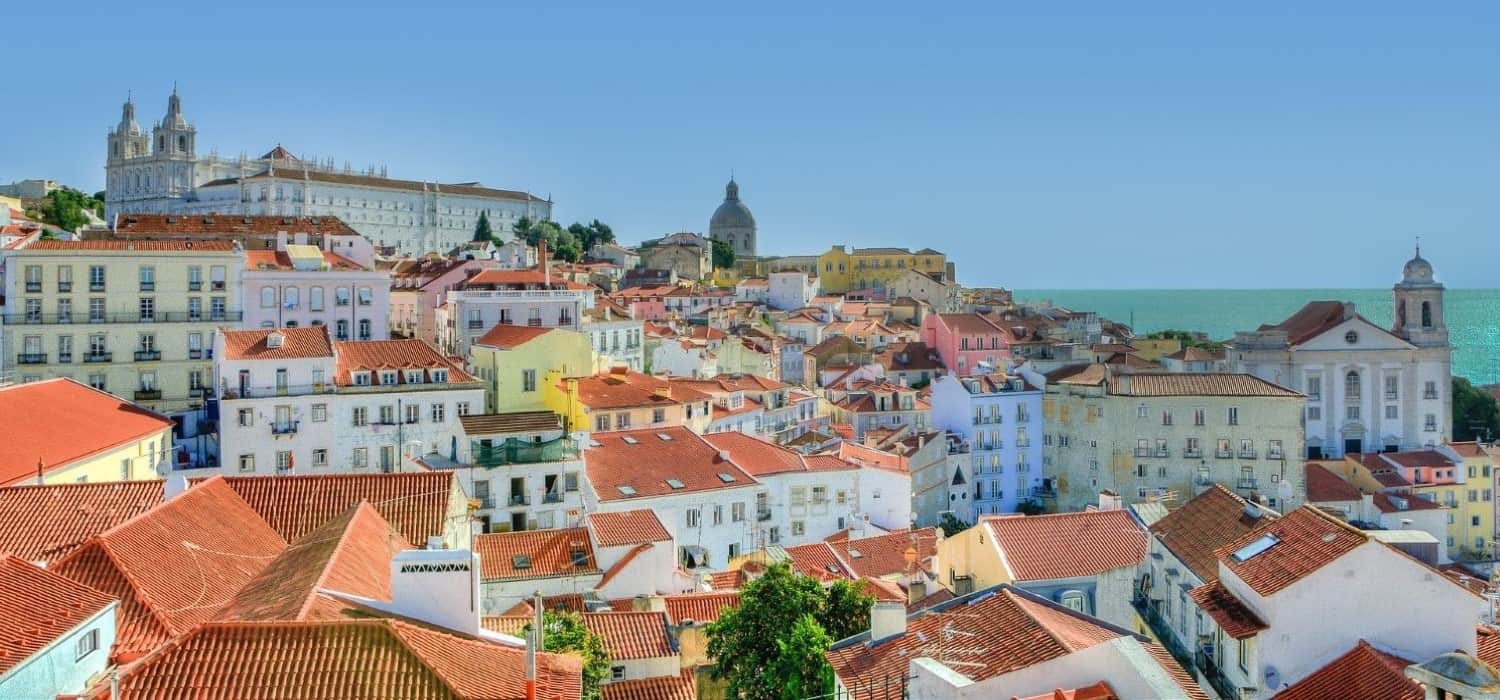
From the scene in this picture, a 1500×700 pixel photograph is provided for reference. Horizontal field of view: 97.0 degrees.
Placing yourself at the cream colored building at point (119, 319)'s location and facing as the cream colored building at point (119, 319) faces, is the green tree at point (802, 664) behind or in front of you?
in front

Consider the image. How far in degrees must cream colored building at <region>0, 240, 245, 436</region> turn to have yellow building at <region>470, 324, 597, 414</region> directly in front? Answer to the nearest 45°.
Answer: approximately 45° to its left

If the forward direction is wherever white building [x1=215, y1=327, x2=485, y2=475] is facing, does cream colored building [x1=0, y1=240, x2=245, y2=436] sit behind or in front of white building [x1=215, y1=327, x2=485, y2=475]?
behind

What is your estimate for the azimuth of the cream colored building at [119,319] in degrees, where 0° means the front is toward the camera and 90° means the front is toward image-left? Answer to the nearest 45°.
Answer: approximately 0°

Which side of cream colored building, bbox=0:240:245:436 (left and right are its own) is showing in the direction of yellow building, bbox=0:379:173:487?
front

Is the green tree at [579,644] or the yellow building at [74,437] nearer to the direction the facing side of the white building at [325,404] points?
the green tree

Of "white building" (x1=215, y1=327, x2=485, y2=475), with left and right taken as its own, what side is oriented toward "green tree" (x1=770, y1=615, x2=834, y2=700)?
front

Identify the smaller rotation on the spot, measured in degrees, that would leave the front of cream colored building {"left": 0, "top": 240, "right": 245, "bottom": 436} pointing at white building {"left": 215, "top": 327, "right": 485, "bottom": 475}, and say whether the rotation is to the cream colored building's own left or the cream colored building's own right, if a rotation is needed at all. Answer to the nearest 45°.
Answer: approximately 45° to the cream colored building's own left

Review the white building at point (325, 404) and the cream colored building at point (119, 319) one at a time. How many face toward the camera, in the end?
2
